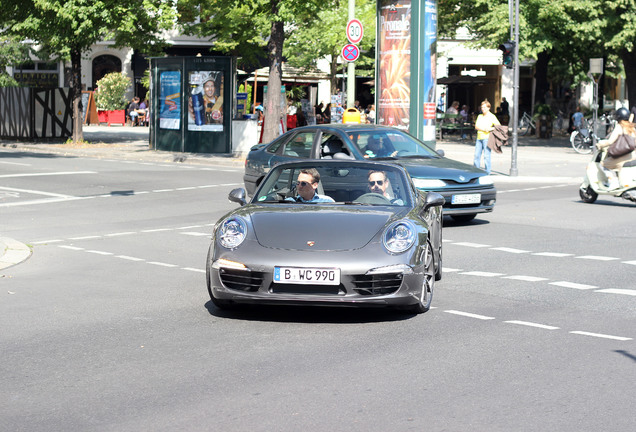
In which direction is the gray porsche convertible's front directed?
toward the camera

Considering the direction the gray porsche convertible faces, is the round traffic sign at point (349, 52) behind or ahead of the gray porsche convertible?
behind

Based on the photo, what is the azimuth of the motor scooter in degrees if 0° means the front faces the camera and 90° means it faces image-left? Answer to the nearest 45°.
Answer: approximately 90°

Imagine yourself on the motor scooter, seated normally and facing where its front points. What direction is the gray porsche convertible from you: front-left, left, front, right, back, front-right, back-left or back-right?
left

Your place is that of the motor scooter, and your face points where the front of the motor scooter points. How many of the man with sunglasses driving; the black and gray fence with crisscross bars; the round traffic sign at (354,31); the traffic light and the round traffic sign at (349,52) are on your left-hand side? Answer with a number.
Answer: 1

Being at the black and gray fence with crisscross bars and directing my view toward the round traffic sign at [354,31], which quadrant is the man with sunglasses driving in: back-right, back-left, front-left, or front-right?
front-right

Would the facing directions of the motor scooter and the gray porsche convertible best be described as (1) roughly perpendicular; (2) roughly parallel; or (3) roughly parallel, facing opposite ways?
roughly perpendicular

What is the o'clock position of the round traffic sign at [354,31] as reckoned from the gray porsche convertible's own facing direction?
The round traffic sign is roughly at 6 o'clock from the gray porsche convertible.

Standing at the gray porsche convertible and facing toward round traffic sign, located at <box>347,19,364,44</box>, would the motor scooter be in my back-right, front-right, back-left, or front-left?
front-right

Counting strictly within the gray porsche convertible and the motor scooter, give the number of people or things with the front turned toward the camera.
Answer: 1

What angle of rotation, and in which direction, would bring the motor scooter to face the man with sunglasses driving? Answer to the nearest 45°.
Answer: approximately 90° to its left

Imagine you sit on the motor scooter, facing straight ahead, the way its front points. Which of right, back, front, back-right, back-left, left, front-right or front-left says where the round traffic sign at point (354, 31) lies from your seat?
front-right

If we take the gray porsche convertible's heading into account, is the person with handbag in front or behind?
behind
